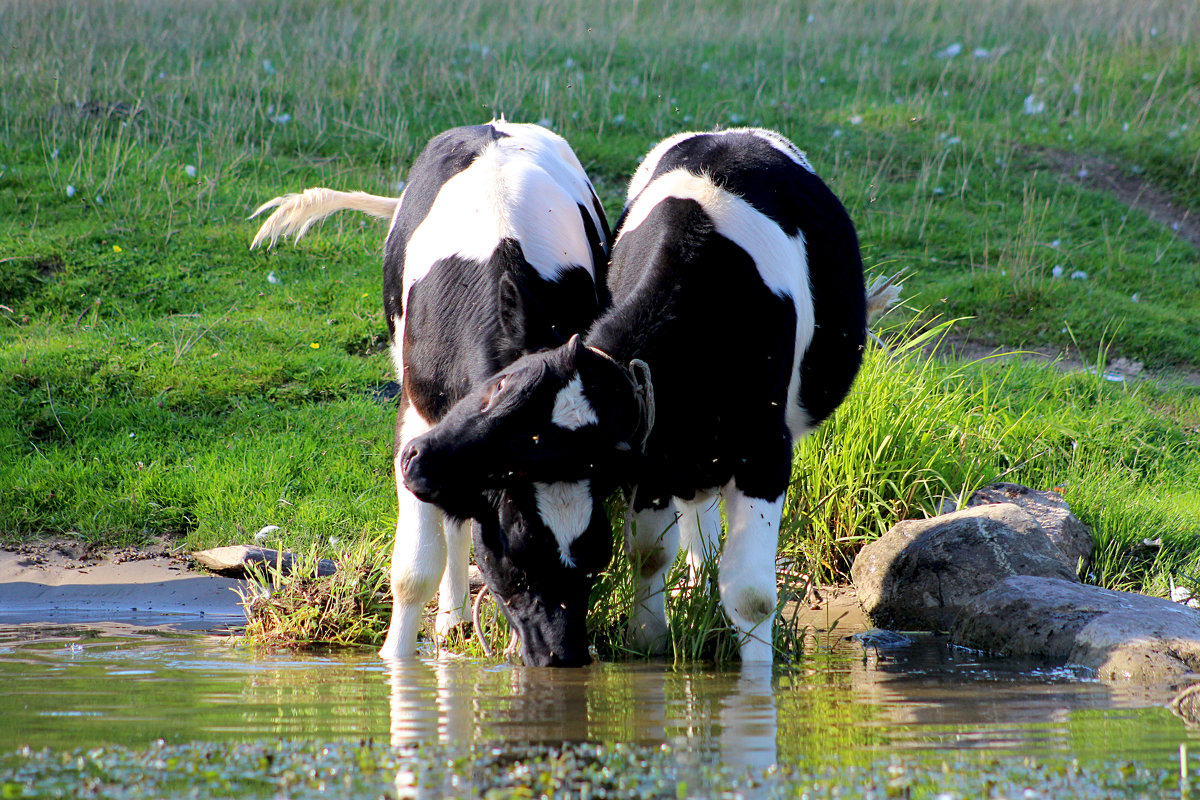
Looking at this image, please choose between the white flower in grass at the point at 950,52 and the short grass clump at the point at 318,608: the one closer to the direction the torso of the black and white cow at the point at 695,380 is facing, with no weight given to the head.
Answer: the short grass clump

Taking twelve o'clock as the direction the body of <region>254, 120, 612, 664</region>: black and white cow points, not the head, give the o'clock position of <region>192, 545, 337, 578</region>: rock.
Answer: The rock is roughly at 5 o'clock from the black and white cow.

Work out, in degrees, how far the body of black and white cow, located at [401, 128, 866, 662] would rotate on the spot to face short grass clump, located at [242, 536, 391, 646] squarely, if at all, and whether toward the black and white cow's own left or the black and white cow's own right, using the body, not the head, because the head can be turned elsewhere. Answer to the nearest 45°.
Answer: approximately 90° to the black and white cow's own right

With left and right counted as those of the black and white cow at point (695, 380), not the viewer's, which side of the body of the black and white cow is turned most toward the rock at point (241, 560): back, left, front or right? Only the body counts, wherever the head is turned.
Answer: right

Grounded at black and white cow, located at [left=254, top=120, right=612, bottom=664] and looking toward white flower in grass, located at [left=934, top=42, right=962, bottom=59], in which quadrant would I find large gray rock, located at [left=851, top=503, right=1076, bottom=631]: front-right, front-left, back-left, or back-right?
front-right

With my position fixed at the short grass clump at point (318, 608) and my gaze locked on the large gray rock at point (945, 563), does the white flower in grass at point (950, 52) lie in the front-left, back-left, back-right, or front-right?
front-left

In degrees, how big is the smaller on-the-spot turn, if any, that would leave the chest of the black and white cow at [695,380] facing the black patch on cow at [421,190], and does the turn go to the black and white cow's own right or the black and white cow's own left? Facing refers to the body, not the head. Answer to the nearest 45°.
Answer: approximately 90° to the black and white cow's own right

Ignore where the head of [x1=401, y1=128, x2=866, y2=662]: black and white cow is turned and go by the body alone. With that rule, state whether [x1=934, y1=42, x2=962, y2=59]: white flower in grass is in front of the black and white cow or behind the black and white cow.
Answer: behind

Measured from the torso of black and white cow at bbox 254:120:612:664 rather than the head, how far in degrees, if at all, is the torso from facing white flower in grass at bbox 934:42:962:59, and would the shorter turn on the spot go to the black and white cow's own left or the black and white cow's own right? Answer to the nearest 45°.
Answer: approximately 135° to the black and white cow's own left

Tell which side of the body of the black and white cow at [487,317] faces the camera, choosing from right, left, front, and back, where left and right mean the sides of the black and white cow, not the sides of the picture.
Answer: front
